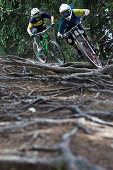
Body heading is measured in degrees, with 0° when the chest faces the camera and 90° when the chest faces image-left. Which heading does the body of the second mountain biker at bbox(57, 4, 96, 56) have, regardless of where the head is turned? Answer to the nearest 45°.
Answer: approximately 0°
